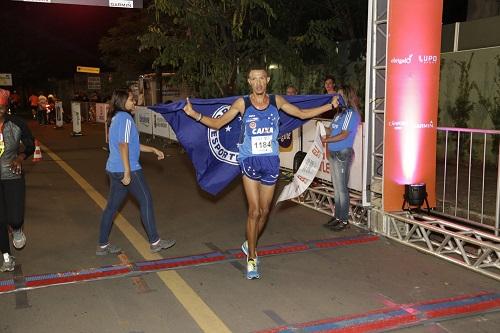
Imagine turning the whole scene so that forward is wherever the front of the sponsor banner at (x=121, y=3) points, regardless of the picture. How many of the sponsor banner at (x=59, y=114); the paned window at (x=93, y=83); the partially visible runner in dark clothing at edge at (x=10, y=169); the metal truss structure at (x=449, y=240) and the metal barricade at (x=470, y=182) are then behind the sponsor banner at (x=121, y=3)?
2

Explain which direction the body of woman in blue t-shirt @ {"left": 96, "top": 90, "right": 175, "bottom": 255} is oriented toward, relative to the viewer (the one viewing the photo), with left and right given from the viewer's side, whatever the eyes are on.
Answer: facing to the right of the viewer

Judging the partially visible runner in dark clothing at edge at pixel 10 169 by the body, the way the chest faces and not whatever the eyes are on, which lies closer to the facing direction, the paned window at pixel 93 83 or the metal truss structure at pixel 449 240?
the metal truss structure

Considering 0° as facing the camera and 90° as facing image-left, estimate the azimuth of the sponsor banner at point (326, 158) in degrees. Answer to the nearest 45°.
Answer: approximately 45°

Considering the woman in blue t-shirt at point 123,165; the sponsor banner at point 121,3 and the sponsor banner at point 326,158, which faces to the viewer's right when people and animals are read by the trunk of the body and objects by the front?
the woman in blue t-shirt

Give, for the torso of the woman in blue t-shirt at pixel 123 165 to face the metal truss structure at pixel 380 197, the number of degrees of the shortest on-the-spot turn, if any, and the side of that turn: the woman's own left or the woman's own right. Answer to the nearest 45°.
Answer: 0° — they already face it

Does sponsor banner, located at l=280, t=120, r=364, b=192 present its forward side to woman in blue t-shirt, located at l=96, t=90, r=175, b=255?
yes

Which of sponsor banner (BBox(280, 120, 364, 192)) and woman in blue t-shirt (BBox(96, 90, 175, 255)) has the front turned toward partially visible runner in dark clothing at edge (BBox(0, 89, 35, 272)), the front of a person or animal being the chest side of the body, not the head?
the sponsor banner

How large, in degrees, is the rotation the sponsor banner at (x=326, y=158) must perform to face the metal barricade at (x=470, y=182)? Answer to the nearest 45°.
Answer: approximately 135° to its left
